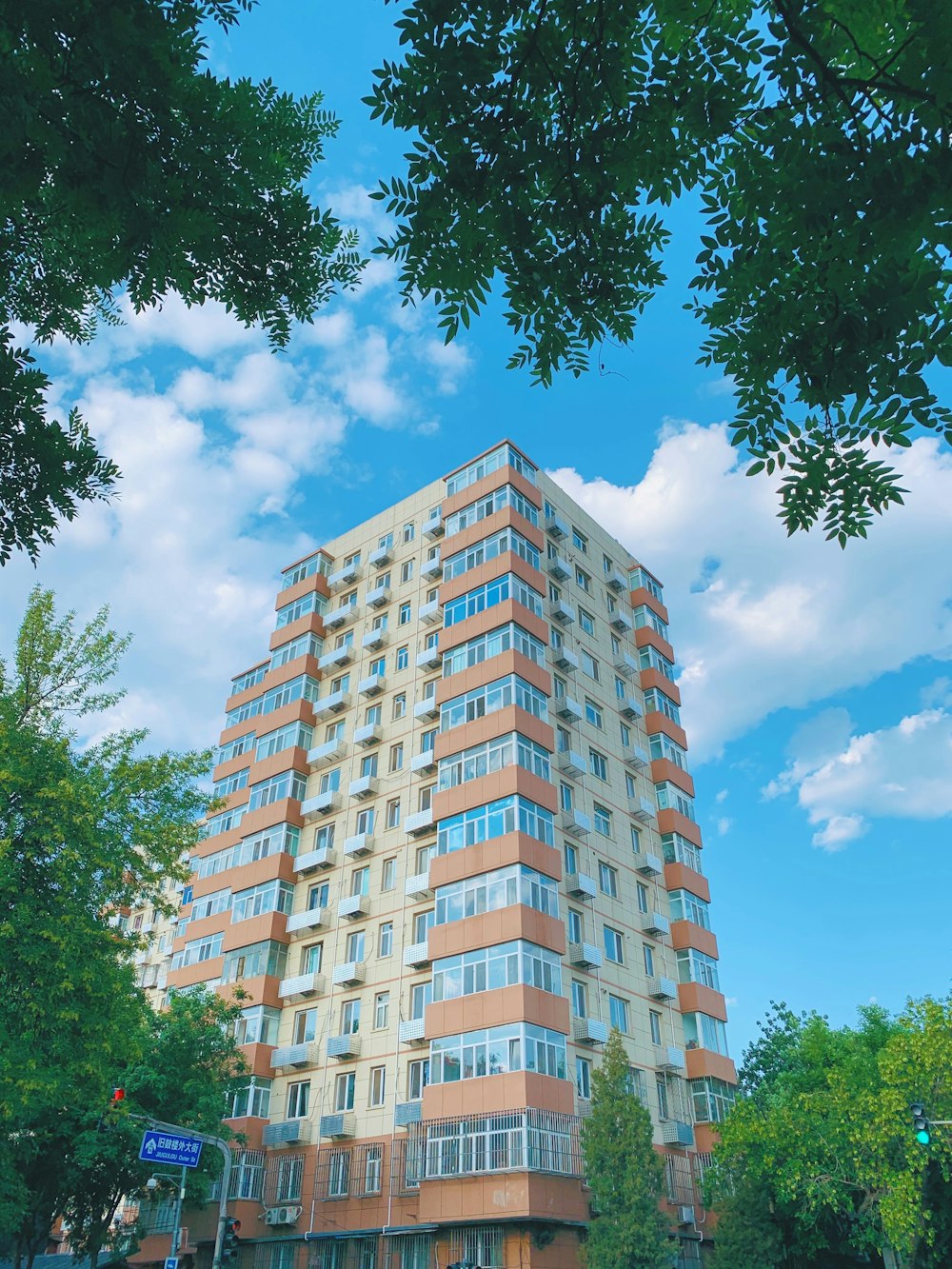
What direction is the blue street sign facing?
toward the camera

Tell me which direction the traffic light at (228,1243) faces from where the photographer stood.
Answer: facing the viewer and to the right of the viewer

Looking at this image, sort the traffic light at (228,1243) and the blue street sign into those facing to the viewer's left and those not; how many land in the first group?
0

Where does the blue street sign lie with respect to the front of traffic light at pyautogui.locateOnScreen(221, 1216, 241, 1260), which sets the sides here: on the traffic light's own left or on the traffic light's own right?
on the traffic light's own right

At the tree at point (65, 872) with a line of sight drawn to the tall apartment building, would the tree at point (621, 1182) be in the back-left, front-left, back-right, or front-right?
front-right

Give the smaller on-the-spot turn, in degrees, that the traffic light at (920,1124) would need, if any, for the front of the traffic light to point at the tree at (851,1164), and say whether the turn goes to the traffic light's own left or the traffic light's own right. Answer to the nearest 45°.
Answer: approximately 135° to the traffic light's own right

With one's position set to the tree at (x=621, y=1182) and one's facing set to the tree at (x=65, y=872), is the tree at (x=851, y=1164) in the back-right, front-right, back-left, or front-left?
back-left

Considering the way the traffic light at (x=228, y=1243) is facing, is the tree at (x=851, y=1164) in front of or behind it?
in front

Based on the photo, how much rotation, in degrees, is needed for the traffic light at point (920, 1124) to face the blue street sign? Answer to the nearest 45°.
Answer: approximately 45° to its right

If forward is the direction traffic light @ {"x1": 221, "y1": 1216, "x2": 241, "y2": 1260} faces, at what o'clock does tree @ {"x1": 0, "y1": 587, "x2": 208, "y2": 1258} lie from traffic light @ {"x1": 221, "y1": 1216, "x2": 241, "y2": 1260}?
The tree is roughly at 2 o'clock from the traffic light.

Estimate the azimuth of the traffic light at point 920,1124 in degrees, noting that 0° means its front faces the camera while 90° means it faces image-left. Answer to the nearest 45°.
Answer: approximately 45°

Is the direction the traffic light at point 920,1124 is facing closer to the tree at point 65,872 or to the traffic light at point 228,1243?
the tree

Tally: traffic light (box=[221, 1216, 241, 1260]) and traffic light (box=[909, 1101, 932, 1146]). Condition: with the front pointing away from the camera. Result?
0

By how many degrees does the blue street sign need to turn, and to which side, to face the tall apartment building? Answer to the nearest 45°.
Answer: approximately 135° to its left
